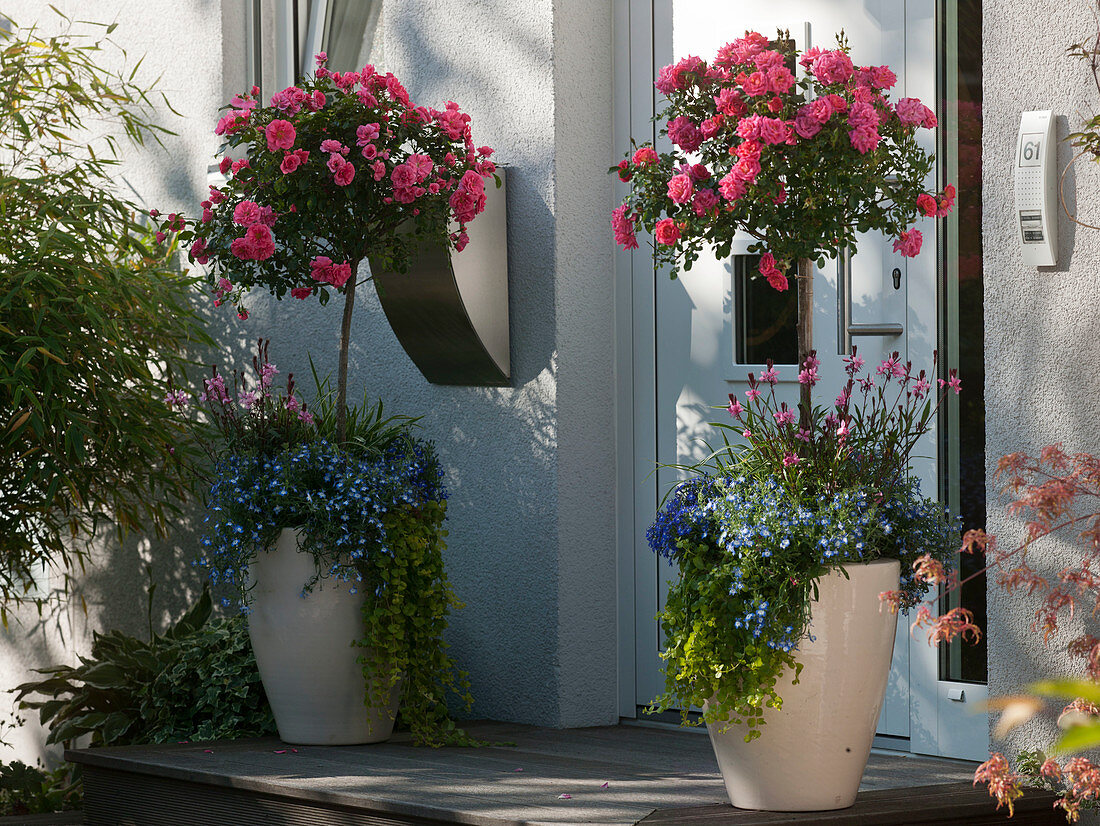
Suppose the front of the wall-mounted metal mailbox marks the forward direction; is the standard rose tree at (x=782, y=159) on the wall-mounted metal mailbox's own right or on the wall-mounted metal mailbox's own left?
on the wall-mounted metal mailbox's own left

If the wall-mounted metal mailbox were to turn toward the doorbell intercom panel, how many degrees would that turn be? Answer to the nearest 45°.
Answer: approximately 90° to its left

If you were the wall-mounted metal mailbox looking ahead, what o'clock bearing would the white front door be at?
The white front door is roughly at 8 o'clock from the wall-mounted metal mailbox.

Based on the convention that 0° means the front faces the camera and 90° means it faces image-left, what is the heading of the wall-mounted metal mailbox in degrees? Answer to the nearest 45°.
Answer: approximately 45°
